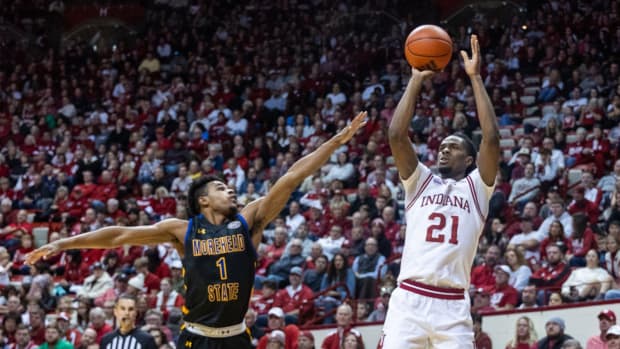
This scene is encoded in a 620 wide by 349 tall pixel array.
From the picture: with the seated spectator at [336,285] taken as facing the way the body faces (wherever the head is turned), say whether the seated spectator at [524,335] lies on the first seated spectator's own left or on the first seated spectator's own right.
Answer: on the first seated spectator's own left

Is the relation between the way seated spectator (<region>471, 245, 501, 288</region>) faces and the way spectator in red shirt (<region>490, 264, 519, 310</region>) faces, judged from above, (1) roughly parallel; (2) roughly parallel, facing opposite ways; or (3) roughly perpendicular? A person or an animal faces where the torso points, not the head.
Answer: roughly parallel

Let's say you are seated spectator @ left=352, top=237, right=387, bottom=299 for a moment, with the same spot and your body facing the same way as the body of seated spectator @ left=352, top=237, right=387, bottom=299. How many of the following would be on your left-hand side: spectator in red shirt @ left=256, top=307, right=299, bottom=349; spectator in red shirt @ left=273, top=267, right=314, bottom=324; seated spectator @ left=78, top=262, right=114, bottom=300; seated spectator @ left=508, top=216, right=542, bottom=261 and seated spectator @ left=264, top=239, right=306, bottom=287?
1

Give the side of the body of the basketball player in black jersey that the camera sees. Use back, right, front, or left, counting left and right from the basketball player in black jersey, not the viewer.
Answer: front

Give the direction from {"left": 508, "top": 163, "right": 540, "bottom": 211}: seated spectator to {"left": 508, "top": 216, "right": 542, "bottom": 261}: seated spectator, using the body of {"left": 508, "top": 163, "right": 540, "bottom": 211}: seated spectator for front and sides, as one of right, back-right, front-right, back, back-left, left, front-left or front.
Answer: front-left

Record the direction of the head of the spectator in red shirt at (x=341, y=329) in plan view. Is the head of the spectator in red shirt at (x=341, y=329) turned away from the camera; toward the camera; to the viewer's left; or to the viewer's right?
toward the camera

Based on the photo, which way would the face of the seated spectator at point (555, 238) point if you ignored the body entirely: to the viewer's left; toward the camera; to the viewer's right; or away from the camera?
toward the camera

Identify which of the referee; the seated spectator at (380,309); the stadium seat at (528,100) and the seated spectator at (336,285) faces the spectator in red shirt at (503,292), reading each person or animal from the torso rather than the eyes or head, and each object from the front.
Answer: the stadium seat

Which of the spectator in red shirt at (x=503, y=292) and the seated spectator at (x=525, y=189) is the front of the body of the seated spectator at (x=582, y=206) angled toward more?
the spectator in red shirt

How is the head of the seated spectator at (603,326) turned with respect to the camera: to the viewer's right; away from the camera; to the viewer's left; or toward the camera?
toward the camera

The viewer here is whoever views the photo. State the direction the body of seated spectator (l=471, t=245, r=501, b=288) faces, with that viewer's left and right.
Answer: facing the viewer and to the left of the viewer

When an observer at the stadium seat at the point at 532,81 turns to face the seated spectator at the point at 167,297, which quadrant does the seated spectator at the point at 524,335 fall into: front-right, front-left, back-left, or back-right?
front-left

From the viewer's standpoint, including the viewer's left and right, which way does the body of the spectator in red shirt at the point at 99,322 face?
facing the viewer

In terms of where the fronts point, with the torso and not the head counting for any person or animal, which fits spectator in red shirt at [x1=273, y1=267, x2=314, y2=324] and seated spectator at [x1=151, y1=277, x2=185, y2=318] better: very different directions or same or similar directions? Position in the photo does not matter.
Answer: same or similar directions

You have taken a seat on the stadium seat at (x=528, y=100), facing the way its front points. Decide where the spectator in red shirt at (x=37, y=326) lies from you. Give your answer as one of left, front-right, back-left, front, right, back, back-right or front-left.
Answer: front-right

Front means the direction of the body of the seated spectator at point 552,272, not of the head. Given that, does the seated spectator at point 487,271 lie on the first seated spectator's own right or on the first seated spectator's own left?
on the first seated spectator's own right

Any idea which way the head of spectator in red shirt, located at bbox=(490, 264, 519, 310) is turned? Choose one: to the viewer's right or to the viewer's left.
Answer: to the viewer's left
